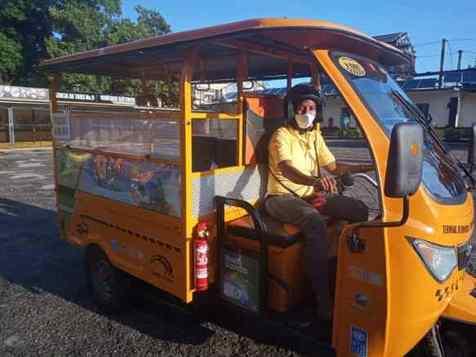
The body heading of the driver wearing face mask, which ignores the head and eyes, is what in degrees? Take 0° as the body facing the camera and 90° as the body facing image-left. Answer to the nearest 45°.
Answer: approximately 315°

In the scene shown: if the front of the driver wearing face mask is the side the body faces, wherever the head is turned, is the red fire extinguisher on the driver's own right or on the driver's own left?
on the driver's own right

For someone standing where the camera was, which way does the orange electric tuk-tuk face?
facing the viewer and to the right of the viewer

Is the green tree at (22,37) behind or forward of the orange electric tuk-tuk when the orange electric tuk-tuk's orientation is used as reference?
behind

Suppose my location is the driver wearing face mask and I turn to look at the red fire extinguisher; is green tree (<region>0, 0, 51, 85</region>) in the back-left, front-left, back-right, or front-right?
front-right

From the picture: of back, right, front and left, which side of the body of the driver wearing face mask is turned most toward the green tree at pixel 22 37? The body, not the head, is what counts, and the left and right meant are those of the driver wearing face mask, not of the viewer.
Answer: back
